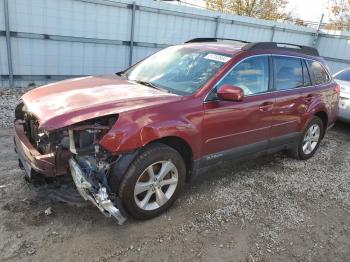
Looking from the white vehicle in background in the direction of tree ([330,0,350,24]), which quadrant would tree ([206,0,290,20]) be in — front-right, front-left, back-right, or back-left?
front-left

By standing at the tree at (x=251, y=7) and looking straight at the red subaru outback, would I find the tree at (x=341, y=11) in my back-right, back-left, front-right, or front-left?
back-left

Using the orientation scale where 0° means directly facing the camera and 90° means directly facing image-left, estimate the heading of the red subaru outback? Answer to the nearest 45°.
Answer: approximately 45°

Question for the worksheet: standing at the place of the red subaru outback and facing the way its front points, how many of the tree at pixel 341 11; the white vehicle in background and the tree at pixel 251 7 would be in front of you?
0

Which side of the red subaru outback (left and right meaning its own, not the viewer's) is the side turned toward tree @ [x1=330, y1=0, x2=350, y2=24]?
back

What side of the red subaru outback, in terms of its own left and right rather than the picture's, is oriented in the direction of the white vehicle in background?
back

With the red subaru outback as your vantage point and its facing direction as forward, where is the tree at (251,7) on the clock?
The tree is roughly at 5 o'clock from the red subaru outback.
